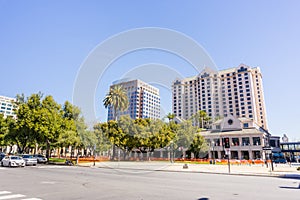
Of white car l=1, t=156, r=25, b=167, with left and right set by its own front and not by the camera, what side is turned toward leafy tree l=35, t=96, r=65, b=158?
left

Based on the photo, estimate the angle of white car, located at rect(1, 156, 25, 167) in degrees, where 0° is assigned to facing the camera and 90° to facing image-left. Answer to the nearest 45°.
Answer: approximately 315°

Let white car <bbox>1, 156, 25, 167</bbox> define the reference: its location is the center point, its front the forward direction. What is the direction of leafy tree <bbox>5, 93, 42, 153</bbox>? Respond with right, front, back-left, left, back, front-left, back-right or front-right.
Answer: back-left
